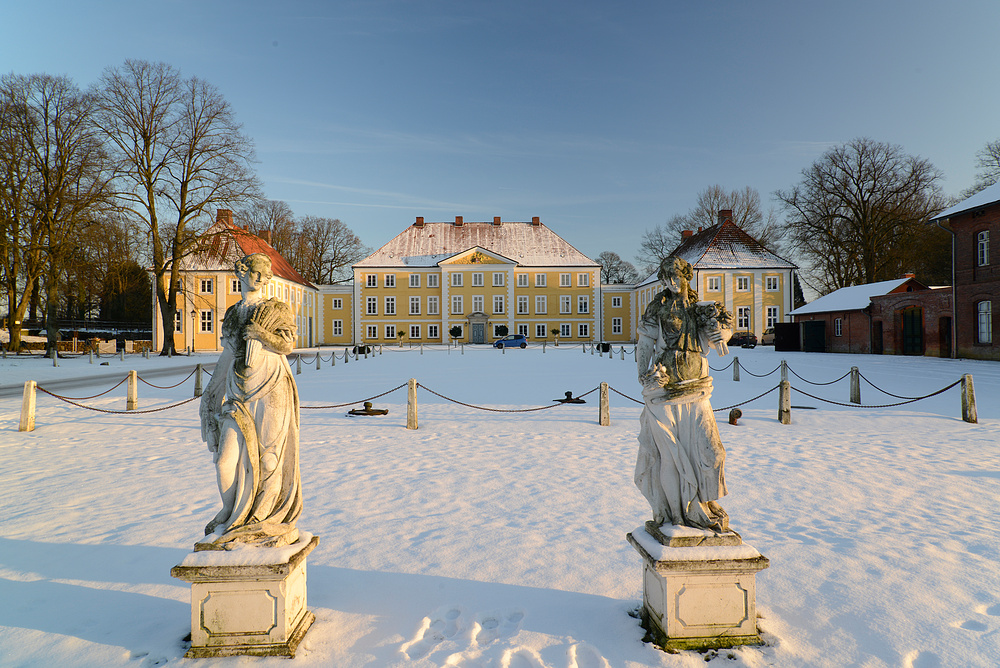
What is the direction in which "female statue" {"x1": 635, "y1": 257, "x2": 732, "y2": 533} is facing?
toward the camera

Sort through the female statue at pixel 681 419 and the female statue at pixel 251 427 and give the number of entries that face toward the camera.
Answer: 2

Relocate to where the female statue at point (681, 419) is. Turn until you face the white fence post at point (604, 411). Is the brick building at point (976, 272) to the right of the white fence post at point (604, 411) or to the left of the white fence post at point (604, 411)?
right

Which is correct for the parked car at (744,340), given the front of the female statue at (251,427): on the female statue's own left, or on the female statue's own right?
on the female statue's own left

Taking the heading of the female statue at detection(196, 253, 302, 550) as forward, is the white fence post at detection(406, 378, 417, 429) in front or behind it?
behind

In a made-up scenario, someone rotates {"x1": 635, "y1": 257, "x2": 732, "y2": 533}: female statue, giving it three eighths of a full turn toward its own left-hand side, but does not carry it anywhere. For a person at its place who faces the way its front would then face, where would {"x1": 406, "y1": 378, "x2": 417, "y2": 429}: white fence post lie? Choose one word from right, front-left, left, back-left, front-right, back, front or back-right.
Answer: left

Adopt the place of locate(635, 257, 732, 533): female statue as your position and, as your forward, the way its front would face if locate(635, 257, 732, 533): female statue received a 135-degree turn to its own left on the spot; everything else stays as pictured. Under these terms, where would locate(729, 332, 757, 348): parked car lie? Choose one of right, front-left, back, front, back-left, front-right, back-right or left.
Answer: front-left

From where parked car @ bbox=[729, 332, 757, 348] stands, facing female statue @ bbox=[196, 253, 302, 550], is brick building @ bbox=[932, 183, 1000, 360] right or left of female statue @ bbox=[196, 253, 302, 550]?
left

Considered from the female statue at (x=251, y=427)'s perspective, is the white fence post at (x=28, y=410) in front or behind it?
behind

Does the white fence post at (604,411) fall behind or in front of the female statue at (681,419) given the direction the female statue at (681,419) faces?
behind
